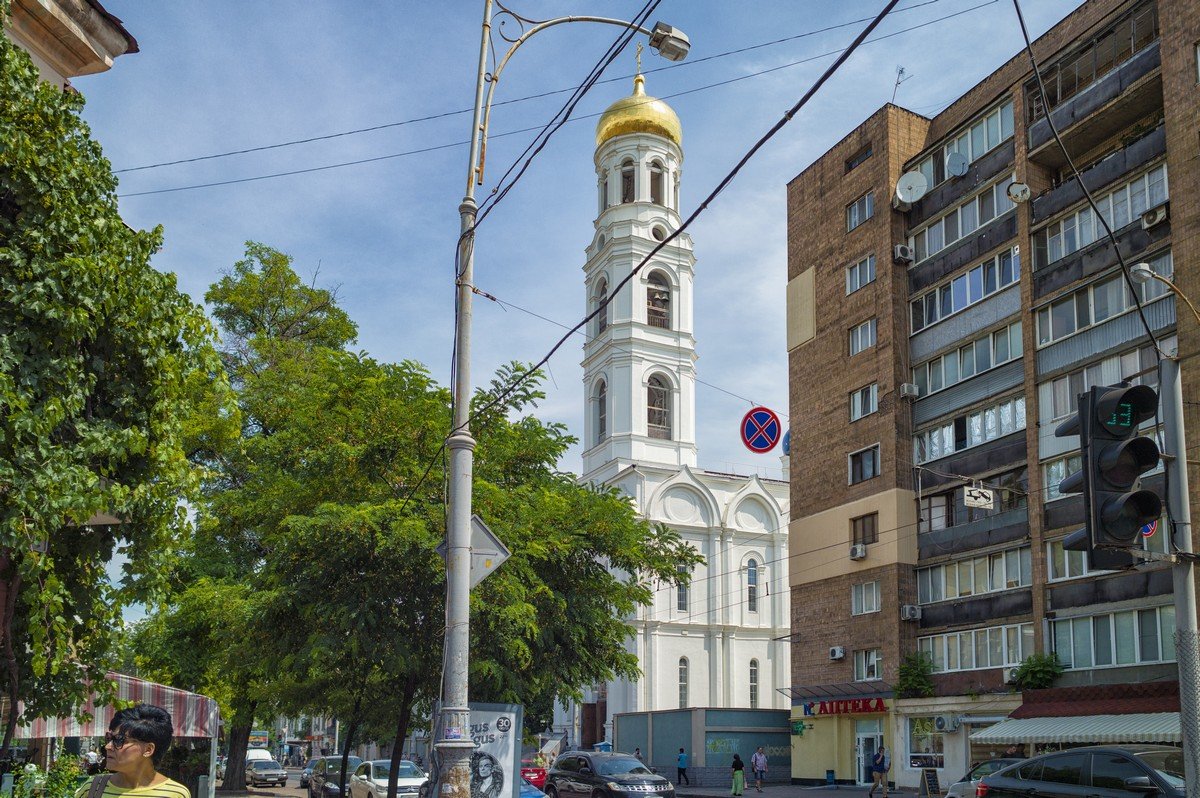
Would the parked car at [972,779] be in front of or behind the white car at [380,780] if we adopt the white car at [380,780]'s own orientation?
in front

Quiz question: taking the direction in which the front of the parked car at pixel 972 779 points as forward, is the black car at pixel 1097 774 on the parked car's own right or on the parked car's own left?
on the parked car's own left

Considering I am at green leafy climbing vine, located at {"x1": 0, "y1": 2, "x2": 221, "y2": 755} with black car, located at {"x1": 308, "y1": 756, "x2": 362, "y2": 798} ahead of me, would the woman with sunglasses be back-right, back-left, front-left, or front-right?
back-right

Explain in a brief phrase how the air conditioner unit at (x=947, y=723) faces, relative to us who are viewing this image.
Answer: facing the viewer and to the left of the viewer

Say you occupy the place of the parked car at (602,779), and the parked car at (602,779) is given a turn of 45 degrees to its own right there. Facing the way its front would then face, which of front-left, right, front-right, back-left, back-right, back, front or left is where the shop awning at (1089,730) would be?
left

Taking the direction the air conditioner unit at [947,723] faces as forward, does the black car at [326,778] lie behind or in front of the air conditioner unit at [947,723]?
in front

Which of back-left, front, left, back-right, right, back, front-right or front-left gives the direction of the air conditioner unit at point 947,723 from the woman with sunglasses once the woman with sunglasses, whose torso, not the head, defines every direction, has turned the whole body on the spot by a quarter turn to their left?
left

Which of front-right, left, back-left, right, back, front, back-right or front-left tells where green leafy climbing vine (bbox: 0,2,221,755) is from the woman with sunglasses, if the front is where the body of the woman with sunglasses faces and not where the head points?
back-right

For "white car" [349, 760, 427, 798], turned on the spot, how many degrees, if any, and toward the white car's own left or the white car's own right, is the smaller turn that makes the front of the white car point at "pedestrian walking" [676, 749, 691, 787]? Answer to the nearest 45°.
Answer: approximately 90° to the white car's own left

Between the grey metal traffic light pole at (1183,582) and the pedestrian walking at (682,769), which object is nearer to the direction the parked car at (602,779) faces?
the grey metal traffic light pole

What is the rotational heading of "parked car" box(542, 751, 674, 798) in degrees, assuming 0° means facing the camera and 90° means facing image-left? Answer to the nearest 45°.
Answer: approximately 315°
